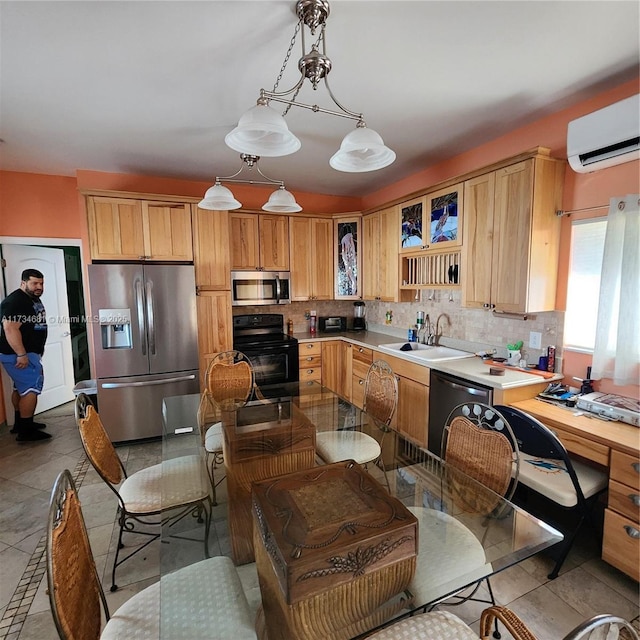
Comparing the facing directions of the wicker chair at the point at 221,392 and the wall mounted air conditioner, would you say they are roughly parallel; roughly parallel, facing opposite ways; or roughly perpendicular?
roughly perpendicular

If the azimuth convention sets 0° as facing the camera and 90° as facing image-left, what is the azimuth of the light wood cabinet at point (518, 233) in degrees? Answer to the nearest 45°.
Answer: approximately 45°

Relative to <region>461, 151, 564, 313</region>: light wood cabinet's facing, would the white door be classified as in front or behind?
in front

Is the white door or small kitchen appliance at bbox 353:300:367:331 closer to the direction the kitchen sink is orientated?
the white door

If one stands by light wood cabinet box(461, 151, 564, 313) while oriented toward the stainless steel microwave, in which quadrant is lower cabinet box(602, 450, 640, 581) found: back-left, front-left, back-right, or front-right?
back-left

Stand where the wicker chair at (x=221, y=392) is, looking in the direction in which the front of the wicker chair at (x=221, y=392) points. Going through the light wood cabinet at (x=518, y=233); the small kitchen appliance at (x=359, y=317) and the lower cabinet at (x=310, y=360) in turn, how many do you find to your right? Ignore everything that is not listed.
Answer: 0

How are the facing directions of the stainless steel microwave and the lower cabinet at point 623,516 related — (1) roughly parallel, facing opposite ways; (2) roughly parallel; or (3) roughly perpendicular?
roughly perpendicular

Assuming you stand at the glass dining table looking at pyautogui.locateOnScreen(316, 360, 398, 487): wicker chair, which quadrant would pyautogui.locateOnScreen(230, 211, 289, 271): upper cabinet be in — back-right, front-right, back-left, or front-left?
front-left

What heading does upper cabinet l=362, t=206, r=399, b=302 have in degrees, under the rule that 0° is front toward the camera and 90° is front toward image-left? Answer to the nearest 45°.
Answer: approximately 45°

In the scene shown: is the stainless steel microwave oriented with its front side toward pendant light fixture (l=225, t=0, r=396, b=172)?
yes

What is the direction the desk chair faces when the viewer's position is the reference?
facing away from the viewer and to the right of the viewer

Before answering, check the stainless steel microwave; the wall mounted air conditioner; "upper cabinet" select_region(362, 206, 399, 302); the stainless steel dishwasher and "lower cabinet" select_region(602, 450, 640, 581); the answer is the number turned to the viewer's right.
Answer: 0

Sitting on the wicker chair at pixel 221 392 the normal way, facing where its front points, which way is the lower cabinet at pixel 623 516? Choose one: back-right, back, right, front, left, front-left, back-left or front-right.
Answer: front-left

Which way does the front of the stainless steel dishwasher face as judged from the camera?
facing the viewer and to the left of the viewer

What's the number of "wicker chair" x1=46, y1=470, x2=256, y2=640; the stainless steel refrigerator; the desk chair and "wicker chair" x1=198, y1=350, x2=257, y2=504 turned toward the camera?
2

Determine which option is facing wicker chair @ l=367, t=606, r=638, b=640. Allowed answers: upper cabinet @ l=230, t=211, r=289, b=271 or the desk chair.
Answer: the upper cabinet

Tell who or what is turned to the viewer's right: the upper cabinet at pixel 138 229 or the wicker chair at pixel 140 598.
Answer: the wicker chair

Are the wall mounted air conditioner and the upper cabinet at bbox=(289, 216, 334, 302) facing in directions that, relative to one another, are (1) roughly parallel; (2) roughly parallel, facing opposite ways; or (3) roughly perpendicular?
roughly perpendicular

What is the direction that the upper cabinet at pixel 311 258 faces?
toward the camera

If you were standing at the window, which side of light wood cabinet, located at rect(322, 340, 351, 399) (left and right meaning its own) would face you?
left

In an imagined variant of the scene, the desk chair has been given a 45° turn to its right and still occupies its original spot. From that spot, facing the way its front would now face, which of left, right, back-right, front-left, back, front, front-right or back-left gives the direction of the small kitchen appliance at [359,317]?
back-left

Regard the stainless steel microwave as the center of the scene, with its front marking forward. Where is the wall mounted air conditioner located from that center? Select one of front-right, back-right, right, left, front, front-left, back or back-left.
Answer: front-left
